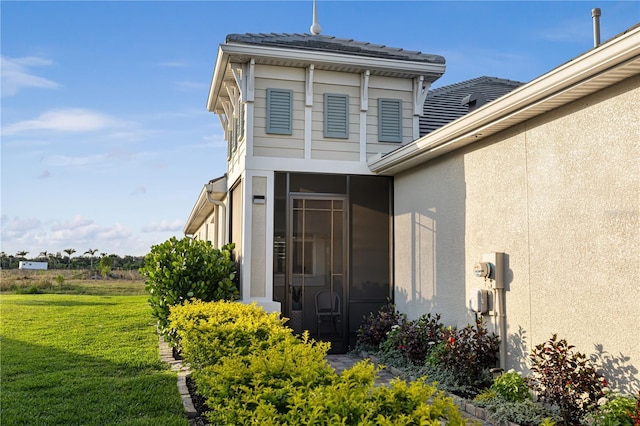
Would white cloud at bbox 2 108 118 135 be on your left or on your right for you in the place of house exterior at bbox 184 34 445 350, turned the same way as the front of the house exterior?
on your right

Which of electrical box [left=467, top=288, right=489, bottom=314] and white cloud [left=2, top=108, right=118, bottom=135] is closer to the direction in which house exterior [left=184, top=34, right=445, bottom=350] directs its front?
the electrical box

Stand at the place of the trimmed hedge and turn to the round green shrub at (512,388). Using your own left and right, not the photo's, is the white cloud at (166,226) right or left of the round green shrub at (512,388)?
left

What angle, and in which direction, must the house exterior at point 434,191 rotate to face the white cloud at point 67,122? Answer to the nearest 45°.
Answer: approximately 90° to its right

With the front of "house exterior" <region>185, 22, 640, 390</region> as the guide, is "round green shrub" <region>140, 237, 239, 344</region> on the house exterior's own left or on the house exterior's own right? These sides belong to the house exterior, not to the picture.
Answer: on the house exterior's own right

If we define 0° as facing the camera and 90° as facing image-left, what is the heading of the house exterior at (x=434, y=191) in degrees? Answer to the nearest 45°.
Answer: approximately 0°

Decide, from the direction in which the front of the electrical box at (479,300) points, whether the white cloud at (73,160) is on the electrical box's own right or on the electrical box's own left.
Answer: on the electrical box's own right

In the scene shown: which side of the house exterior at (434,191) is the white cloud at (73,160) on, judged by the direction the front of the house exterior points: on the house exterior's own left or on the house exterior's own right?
on the house exterior's own right

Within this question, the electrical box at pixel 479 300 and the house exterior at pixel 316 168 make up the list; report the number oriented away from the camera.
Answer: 0

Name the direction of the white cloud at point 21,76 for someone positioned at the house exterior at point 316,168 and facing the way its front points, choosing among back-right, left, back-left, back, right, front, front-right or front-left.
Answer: right

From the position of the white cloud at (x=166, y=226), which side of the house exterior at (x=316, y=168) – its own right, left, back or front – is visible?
back

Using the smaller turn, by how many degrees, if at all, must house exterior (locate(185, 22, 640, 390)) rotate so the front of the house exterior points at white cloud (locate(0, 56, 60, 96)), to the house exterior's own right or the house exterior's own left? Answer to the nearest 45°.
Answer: approximately 90° to the house exterior's own right
